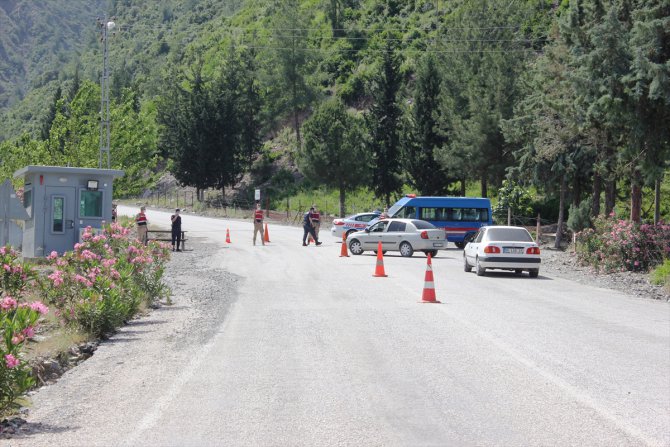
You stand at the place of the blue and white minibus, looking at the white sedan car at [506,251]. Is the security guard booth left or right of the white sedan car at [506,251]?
right

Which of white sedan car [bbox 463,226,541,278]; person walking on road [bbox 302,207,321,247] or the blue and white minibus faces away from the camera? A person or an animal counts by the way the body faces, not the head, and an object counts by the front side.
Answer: the white sedan car

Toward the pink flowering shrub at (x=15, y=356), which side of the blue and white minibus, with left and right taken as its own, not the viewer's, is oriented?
left

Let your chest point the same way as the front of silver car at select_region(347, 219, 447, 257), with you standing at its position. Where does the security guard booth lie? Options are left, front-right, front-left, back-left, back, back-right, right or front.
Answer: left

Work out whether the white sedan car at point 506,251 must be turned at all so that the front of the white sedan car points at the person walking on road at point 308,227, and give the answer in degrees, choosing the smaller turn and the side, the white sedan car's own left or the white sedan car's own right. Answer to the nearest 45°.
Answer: approximately 45° to the white sedan car's own left

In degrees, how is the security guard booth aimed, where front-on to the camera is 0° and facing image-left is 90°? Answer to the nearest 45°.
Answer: approximately 0°

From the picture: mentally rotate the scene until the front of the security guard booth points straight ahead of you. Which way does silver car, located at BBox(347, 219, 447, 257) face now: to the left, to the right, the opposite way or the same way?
the opposite way

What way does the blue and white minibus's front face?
to the viewer's left

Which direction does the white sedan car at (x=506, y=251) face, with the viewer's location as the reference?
facing away from the viewer
